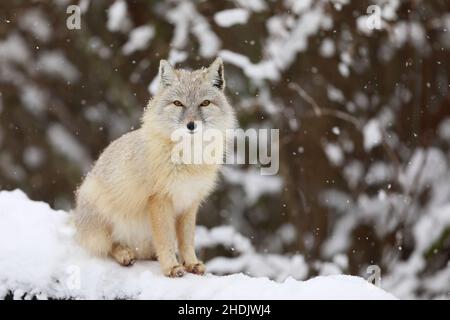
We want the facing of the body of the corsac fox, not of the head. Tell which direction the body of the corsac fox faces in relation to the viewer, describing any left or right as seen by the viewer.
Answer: facing the viewer and to the right of the viewer
